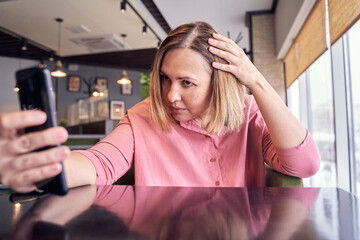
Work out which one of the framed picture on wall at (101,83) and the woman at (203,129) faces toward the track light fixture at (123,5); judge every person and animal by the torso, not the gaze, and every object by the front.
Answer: the framed picture on wall

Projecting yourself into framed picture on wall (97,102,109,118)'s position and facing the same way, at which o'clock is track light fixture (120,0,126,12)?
The track light fixture is roughly at 12 o'clock from the framed picture on wall.

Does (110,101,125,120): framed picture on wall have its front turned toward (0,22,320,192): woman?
yes

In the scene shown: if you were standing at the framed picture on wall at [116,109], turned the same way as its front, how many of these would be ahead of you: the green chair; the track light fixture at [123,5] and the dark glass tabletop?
3

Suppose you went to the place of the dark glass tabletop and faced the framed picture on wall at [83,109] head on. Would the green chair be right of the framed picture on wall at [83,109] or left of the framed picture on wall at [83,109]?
right

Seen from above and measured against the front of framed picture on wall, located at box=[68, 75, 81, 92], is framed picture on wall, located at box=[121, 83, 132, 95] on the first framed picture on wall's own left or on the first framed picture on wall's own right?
on the first framed picture on wall's own left

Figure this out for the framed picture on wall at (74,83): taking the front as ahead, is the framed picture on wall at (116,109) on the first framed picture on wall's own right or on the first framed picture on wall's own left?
on the first framed picture on wall's own left

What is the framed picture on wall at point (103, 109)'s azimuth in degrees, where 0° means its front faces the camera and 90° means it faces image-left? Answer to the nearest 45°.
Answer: approximately 0°

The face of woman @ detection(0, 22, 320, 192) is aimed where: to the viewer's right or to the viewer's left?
to the viewer's left

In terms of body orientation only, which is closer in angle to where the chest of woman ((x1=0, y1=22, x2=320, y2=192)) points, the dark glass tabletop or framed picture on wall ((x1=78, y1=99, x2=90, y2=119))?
the dark glass tabletop
